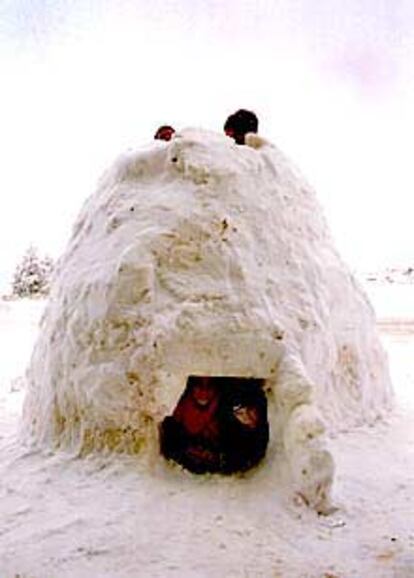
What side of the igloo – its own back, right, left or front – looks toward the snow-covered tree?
back

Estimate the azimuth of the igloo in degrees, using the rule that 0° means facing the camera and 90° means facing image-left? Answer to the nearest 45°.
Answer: approximately 0°
